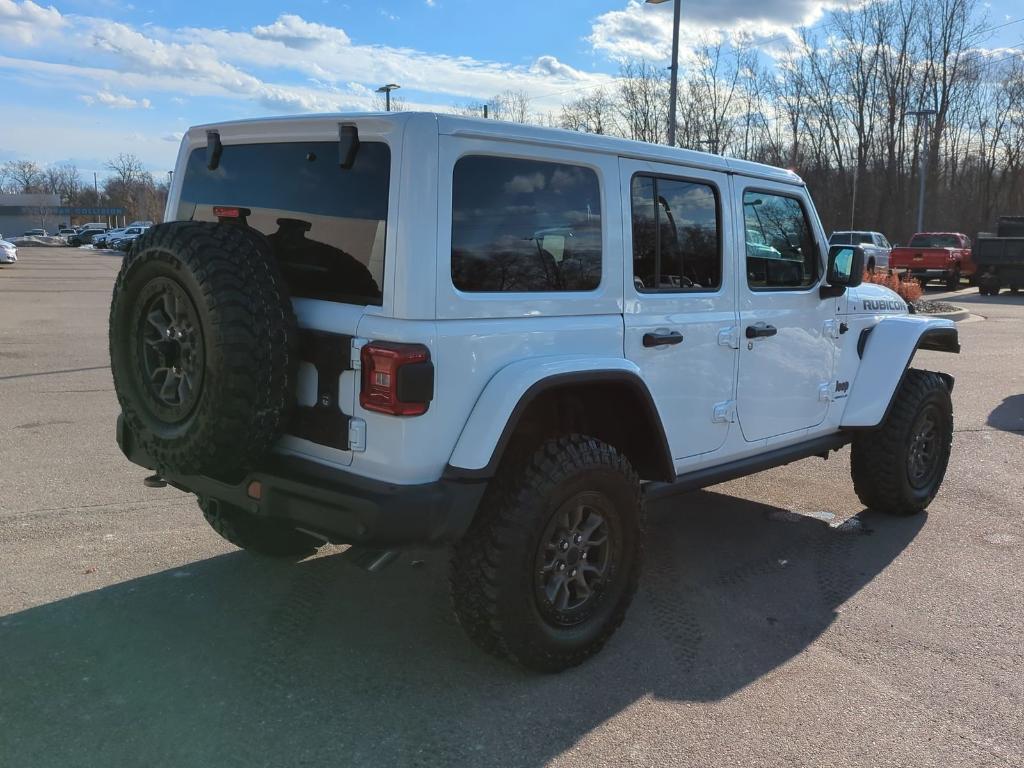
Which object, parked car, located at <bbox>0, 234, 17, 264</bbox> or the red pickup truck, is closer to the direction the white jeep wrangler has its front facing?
the red pickup truck

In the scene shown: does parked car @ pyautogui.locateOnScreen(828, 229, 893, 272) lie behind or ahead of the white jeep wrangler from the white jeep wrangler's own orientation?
ahead

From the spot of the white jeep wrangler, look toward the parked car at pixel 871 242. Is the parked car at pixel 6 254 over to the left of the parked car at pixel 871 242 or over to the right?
left

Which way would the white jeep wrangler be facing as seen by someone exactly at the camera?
facing away from the viewer and to the right of the viewer

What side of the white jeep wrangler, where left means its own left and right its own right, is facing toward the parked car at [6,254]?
left

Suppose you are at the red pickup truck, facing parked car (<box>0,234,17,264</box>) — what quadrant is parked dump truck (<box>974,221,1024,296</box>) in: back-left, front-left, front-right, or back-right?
back-left
